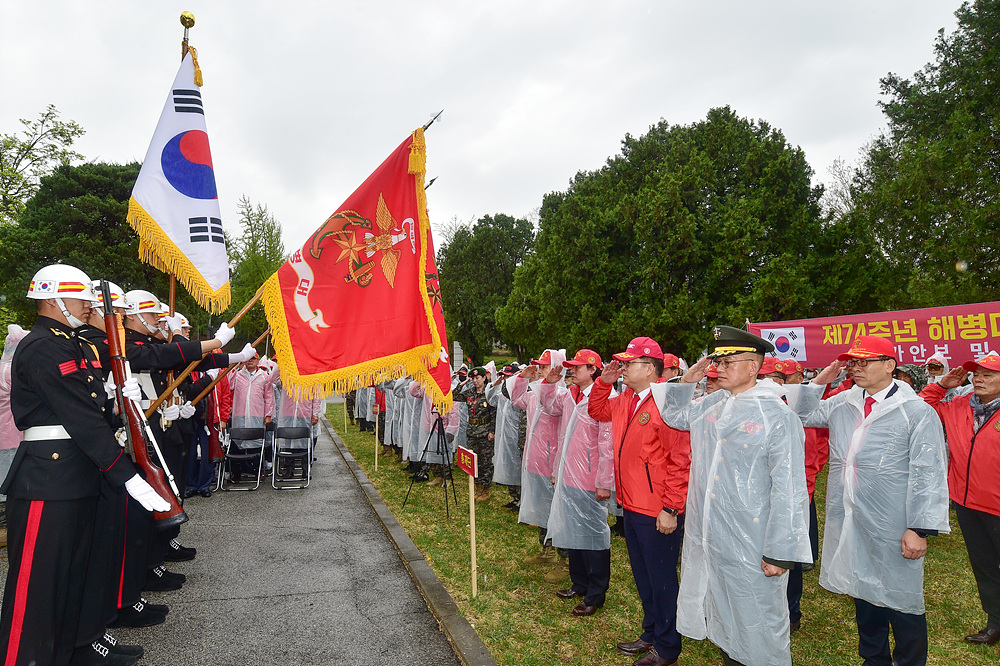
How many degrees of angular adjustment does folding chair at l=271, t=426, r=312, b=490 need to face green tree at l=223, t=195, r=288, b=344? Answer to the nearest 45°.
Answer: approximately 180°

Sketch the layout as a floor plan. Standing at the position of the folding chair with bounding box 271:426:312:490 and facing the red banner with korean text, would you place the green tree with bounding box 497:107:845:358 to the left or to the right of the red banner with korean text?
left

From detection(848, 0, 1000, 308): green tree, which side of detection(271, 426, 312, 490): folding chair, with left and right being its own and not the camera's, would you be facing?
left

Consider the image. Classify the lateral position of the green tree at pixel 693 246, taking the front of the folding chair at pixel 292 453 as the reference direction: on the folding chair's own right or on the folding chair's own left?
on the folding chair's own left

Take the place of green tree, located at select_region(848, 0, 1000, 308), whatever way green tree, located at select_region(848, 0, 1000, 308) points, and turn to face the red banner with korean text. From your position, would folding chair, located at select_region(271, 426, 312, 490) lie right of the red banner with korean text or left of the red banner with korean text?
right

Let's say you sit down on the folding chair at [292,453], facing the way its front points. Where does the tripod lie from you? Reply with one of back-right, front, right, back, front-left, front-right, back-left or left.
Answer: front-left

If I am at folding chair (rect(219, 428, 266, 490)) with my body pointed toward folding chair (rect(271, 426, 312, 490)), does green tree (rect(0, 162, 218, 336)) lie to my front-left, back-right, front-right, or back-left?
back-left

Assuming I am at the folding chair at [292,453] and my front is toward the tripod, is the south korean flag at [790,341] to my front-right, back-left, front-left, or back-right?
front-left

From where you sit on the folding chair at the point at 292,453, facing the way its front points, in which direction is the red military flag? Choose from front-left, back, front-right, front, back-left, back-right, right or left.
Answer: front

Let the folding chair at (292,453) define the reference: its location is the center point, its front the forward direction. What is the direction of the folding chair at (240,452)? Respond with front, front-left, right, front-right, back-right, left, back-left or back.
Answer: right

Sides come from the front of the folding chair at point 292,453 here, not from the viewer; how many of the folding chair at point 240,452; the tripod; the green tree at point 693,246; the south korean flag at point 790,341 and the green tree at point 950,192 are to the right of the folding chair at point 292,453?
1

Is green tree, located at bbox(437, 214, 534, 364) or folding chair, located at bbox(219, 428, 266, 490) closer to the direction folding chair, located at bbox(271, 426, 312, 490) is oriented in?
the folding chair

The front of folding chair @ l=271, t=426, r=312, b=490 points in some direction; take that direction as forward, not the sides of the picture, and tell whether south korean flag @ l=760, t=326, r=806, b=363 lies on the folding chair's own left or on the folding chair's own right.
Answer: on the folding chair's own left

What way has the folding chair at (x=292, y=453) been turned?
toward the camera

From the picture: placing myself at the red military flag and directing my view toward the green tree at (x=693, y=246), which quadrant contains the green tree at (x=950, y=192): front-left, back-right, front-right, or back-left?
front-right
